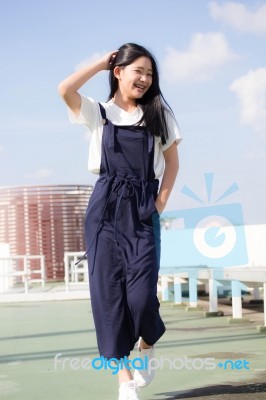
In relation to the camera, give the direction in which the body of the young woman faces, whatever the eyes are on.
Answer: toward the camera

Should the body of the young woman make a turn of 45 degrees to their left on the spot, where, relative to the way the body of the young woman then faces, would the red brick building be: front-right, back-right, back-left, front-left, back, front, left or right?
back-left
